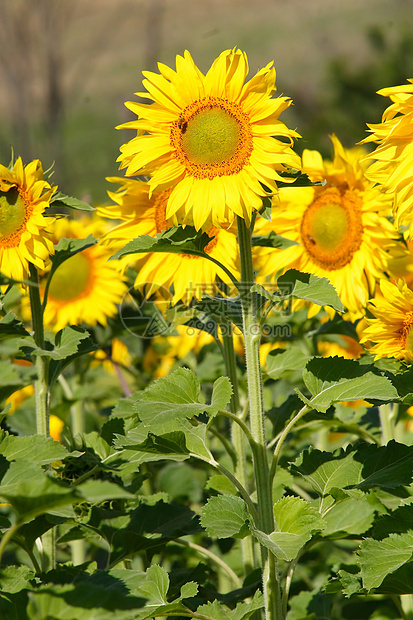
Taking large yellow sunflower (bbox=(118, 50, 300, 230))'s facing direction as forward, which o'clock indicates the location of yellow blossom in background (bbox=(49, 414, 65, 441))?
The yellow blossom in background is roughly at 5 o'clock from the large yellow sunflower.

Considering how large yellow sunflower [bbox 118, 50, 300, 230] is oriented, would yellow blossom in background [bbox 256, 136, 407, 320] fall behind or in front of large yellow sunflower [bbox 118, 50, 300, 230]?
behind

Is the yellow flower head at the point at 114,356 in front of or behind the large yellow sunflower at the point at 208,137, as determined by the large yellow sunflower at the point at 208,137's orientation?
behind

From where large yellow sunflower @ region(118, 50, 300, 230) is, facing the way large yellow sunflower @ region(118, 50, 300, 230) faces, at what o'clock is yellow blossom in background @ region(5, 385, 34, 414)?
The yellow blossom in background is roughly at 5 o'clock from the large yellow sunflower.

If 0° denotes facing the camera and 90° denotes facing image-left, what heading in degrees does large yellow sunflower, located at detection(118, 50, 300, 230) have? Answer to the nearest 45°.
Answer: approximately 0°

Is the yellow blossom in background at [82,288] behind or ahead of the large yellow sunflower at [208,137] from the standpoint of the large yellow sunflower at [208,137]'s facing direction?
behind

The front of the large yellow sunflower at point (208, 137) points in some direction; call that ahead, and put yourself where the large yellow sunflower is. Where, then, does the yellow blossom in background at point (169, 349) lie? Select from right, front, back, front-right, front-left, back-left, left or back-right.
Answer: back
